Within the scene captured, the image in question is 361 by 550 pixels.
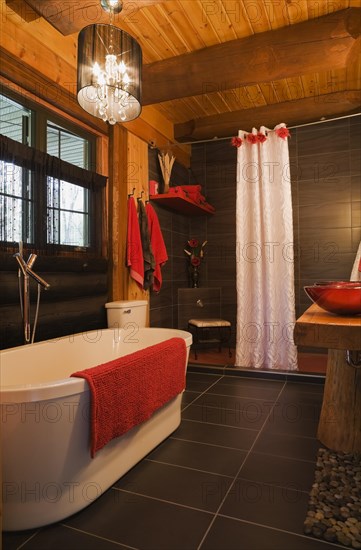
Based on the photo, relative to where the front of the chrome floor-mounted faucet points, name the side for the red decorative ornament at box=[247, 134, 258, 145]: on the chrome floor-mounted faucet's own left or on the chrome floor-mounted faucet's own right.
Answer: on the chrome floor-mounted faucet's own left

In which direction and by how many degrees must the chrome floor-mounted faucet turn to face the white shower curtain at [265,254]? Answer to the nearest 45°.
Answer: approximately 45° to its left

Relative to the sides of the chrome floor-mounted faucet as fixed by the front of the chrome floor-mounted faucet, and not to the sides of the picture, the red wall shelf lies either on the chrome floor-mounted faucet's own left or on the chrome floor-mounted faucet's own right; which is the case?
on the chrome floor-mounted faucet's own left

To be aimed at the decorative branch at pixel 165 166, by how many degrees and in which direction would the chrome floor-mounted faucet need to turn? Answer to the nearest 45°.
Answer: approximately 90° to its left

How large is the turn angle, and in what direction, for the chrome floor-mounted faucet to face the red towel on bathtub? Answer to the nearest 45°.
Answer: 0° — it already faces it

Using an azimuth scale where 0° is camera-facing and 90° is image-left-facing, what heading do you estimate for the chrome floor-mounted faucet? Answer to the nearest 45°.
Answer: approximately 315°

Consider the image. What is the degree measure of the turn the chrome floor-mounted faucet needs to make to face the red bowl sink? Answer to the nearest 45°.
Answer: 0° — it already faces it

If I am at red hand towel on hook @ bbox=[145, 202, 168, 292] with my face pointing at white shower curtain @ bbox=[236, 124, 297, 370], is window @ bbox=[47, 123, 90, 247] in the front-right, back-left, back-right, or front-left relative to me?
back-right
